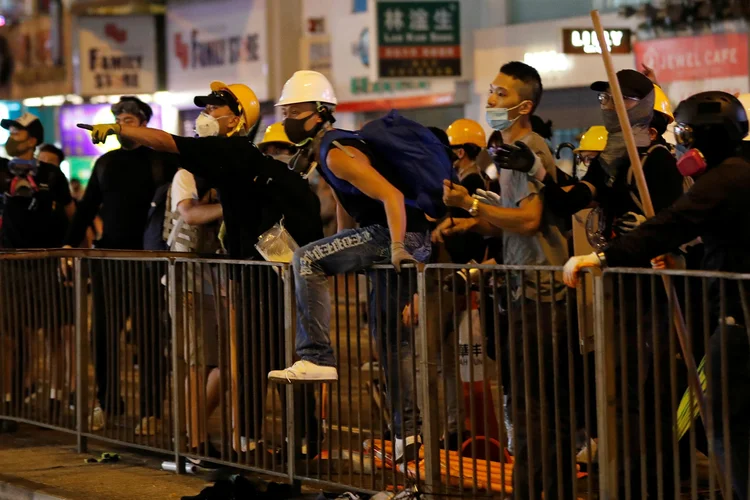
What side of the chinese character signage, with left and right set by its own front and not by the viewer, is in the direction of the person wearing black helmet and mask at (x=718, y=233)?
front

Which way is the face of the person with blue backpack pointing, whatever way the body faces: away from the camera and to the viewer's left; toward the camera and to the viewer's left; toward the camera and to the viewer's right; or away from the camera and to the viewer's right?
toward the camera and to the viewer's left

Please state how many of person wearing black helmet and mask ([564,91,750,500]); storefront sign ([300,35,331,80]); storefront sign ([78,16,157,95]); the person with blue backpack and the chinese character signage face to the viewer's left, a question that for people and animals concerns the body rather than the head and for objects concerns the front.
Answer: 2

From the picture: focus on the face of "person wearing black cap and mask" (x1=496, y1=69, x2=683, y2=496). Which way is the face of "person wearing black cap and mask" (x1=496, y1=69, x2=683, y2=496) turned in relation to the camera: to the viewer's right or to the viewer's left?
to the viewer's left

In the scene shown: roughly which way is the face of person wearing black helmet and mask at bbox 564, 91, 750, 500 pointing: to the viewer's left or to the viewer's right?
to the viewer's left

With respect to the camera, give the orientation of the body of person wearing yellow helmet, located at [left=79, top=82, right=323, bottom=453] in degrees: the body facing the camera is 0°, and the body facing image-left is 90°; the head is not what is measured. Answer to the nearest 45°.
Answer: approximately 45°

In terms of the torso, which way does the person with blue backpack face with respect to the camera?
to the viewer's left

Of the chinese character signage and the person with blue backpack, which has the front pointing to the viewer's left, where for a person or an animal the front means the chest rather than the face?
the person with blue backpack

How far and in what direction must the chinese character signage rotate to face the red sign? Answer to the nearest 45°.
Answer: approximately 45° to its left

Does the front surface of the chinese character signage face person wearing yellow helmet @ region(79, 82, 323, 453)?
yes

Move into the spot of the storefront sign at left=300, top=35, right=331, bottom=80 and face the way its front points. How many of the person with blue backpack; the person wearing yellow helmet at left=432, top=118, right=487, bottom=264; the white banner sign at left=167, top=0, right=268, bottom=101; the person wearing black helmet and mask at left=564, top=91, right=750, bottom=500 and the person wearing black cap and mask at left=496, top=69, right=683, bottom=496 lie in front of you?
4

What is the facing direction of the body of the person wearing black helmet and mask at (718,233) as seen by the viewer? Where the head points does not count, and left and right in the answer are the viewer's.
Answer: facing to the left of the viewer

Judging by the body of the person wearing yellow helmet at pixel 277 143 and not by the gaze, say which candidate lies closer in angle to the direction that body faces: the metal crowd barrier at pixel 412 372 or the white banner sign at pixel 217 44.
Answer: the metal crowd barrier

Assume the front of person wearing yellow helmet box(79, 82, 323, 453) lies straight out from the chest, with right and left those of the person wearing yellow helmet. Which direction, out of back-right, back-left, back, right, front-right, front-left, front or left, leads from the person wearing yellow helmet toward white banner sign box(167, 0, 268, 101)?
back-right

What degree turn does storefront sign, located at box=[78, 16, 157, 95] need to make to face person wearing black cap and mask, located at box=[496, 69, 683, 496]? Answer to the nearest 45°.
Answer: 0° — it already faces them

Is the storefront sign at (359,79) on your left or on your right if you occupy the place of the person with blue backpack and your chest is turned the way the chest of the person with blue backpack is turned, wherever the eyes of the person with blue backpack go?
on your right

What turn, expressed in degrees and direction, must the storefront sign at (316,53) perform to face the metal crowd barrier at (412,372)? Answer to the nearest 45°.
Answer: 0° — it already faces it
